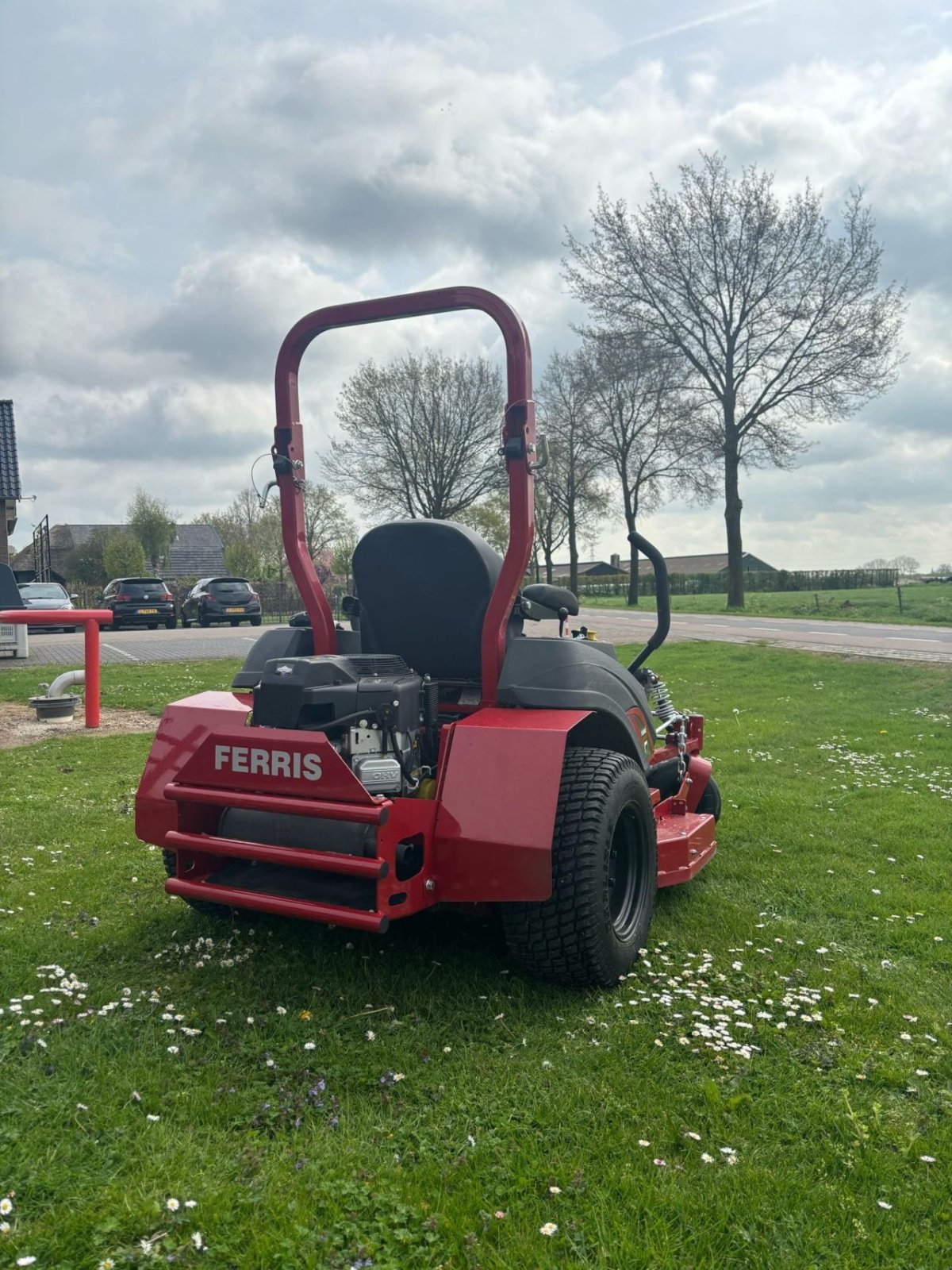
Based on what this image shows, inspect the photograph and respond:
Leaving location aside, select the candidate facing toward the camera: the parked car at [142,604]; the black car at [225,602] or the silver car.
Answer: the silver car

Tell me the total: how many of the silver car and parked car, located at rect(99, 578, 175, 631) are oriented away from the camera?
1

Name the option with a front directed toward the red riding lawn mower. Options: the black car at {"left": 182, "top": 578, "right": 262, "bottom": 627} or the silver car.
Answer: the silver car

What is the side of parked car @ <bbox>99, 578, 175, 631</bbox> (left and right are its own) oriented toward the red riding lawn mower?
back

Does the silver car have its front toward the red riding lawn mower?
yes

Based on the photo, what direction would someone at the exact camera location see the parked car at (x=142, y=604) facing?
facing away from the viewer

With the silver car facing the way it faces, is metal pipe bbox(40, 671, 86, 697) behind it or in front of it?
in front

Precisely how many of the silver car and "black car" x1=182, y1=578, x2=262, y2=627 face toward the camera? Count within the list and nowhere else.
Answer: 1

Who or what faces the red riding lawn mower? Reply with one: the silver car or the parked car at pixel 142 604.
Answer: the silver car

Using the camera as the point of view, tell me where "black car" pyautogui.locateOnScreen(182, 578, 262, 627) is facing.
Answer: facing away from the viewer and to the left of the viewer

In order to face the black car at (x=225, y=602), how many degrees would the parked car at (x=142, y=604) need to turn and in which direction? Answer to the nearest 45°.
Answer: approximately 135° to its right

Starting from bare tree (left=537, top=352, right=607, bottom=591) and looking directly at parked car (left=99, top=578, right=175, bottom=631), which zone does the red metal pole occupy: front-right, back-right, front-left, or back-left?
front-left

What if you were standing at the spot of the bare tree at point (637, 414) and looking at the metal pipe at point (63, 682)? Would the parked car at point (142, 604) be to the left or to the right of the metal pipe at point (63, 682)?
right

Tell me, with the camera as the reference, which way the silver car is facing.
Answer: facing the viewer
